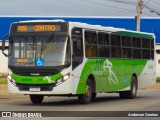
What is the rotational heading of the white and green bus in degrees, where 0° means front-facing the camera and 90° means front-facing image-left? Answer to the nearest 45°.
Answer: approximately 45°
